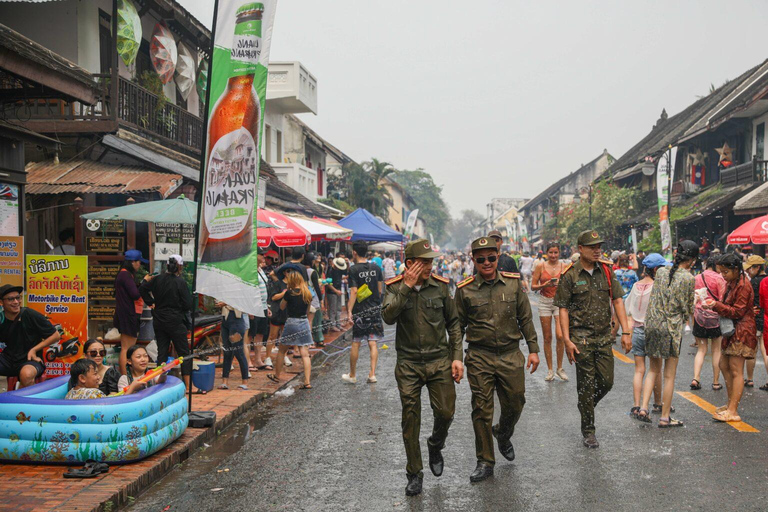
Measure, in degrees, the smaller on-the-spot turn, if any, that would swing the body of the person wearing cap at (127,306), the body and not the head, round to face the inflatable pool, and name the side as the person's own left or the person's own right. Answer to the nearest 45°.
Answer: approximately 90° to the person's own right

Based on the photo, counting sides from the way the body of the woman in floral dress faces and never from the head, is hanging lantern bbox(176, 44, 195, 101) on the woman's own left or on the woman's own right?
on the woman's own left

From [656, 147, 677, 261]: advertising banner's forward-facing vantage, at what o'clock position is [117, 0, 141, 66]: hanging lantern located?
The hanging lantern is roughly at 1 o'clock from the advertising banner.

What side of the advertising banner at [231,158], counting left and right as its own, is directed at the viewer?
front

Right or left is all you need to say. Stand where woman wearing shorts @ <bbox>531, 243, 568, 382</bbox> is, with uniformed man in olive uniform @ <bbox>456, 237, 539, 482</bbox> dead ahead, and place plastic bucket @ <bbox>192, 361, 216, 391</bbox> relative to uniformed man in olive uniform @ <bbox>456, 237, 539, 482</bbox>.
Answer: right

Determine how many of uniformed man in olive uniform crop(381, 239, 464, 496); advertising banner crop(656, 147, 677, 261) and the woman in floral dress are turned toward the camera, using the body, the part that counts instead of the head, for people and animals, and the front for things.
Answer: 2

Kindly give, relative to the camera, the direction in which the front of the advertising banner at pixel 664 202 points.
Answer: facing the viewer

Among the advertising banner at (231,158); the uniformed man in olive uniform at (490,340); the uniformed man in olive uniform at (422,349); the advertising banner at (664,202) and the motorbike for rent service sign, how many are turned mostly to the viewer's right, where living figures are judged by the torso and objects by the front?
0

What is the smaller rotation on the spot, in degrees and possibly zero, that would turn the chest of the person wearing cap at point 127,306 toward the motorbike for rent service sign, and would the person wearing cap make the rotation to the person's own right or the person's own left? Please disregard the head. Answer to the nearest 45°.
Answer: approximately 135° to the person's own right

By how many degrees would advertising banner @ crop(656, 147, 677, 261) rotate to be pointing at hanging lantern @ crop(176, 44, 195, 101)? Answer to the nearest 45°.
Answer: approximately 45° to its right

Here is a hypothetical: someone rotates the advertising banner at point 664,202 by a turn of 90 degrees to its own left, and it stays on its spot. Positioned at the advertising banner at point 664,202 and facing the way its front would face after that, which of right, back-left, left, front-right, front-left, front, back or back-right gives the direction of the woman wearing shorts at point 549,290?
right

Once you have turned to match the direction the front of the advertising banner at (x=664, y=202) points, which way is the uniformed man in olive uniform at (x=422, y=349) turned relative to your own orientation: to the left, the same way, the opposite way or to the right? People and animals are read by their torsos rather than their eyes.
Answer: the same way

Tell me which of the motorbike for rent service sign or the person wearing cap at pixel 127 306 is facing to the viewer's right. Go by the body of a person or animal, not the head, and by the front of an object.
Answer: the person wearing cap

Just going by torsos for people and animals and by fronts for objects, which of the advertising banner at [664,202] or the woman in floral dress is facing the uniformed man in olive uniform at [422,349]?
the advertising banner

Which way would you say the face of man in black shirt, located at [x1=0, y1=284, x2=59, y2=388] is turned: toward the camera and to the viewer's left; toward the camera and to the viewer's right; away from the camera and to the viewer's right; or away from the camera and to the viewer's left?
toward the camera and to the viewer's right

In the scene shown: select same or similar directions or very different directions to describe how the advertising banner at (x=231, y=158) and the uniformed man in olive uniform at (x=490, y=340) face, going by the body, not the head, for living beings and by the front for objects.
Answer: same or similar directions

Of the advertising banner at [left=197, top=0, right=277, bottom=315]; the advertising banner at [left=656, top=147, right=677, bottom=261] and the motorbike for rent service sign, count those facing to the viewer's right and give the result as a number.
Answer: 0

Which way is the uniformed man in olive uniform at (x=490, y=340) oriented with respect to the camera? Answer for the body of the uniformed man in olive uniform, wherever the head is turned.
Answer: toward the camera
